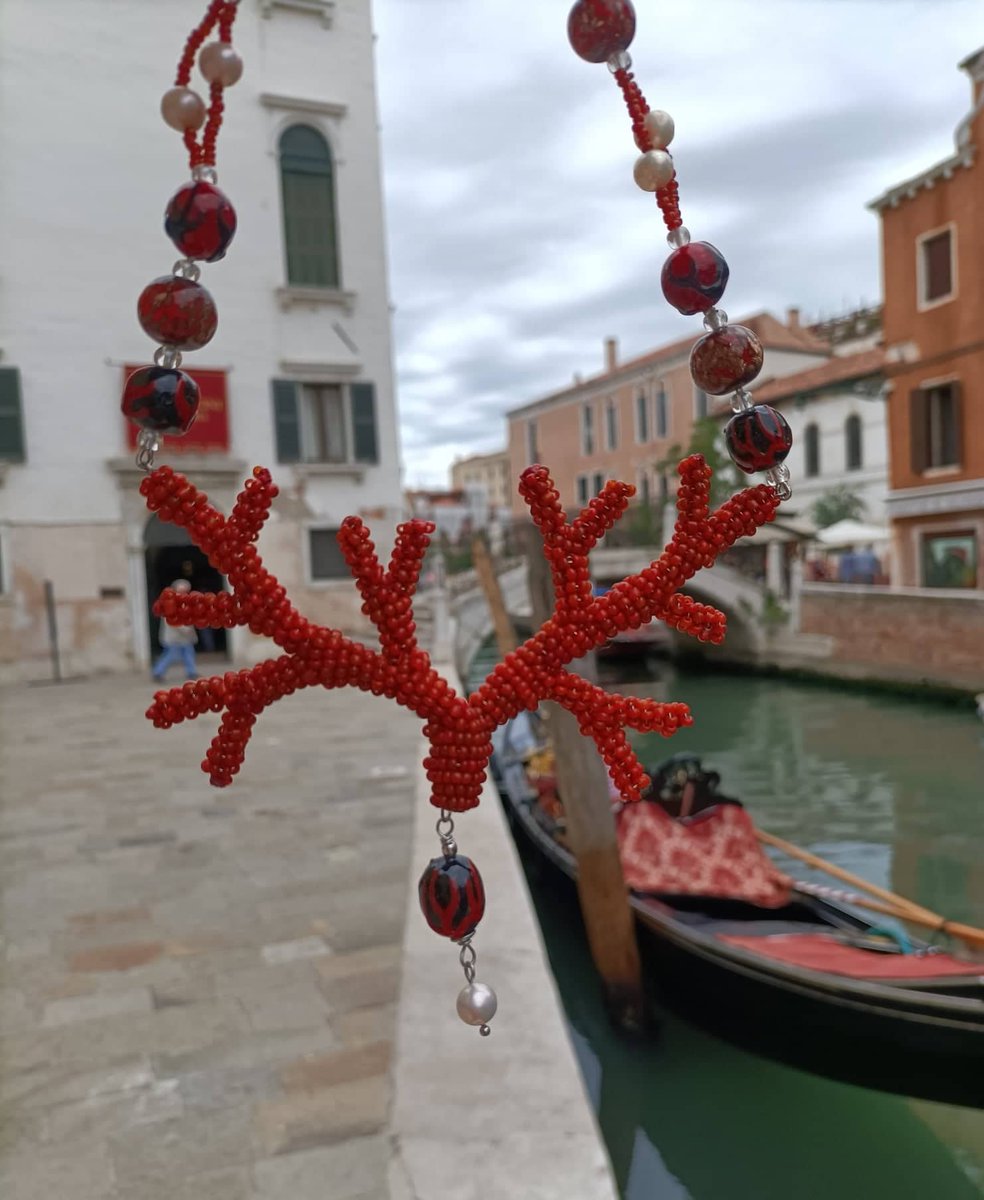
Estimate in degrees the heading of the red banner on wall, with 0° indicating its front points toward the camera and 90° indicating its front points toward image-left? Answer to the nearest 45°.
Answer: approximately 0°

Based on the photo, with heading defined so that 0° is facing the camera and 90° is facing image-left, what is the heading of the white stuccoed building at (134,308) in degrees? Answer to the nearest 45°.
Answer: approximately 0°

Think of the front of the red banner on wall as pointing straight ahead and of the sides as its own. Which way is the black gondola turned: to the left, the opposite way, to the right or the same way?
the opposite way

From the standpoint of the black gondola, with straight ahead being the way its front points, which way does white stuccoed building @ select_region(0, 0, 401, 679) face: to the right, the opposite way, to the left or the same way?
the opposite way

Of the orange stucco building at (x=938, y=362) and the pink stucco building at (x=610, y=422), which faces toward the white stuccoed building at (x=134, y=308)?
the orange stucco building at (x=938, y=362)

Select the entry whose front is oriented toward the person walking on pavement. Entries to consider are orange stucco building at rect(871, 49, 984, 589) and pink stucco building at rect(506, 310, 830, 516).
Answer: orange stucco building at rect(871, 49, 984, 589)
